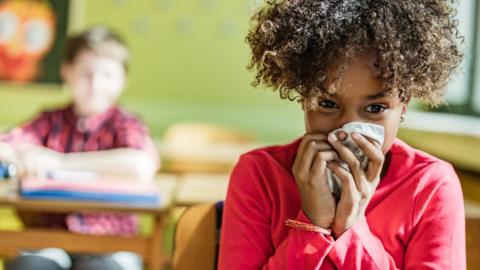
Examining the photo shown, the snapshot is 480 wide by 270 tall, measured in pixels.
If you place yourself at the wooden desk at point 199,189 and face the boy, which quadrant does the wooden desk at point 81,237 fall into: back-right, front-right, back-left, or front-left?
front-left

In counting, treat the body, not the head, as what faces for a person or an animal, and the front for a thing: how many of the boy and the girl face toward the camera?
2

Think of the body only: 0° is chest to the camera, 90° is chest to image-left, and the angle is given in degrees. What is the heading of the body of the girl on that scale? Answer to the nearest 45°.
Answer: approximately 0°

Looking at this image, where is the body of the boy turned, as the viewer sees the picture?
toward the camera

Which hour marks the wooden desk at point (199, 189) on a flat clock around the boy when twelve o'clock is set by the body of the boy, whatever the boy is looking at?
The wooden desk is roughly at 10 o'clock from the boy.
